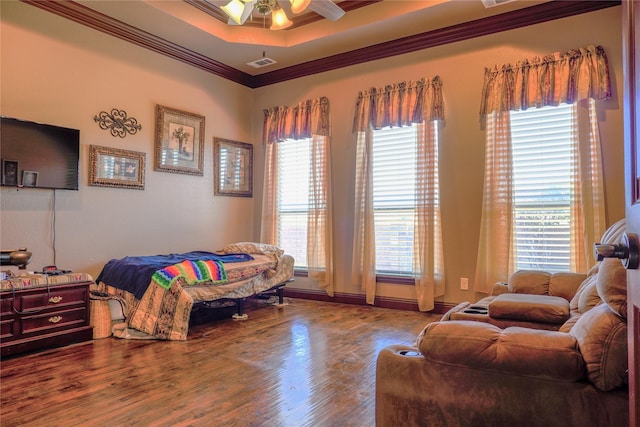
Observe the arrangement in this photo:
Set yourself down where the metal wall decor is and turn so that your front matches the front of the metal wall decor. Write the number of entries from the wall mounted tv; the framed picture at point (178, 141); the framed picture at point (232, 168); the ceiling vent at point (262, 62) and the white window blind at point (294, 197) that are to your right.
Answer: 1

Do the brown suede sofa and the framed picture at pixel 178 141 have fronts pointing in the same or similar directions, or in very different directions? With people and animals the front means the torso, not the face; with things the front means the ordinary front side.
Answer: very different directions

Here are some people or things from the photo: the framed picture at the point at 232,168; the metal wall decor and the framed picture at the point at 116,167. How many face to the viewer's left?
0

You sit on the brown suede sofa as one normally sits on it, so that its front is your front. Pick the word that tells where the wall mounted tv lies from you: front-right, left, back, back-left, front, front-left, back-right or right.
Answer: front

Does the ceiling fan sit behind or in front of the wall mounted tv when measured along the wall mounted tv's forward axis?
in front

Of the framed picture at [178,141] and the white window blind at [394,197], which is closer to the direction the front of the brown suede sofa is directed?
the framed picture

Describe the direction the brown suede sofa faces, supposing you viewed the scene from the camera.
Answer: facing to the left of the viewer

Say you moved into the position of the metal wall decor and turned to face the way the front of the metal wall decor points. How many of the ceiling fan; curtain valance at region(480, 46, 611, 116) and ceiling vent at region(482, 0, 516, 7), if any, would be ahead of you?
3

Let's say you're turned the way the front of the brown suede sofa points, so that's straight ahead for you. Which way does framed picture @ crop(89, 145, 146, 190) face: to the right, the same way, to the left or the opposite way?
the opposite way

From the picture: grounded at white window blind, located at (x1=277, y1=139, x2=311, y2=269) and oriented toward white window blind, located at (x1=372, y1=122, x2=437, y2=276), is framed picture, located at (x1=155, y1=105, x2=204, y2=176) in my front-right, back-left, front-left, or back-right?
back-right

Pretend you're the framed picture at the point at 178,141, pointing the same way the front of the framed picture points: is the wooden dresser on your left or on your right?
on your right

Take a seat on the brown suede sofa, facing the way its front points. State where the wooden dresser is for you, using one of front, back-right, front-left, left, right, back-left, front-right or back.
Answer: front

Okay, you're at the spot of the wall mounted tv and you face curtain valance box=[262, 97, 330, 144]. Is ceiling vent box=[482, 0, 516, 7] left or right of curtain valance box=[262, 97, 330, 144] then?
right

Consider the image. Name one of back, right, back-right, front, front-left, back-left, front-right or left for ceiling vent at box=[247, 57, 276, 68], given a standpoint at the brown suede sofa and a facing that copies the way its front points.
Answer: front-right

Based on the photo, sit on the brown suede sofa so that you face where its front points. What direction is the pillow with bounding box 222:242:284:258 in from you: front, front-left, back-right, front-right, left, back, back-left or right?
front-right

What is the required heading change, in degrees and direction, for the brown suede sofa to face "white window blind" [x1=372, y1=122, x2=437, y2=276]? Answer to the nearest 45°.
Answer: approximately 90° to its right
